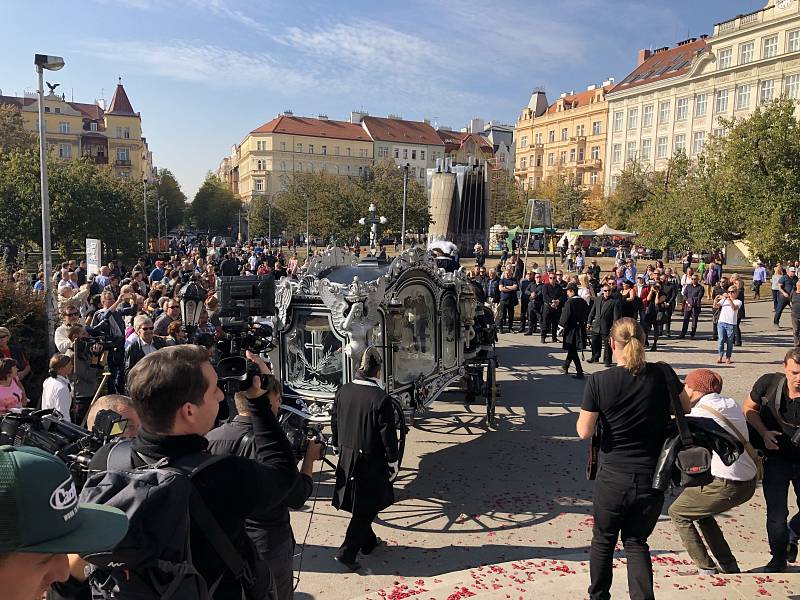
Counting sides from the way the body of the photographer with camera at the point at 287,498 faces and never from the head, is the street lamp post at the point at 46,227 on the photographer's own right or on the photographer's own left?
on the photographer's own left

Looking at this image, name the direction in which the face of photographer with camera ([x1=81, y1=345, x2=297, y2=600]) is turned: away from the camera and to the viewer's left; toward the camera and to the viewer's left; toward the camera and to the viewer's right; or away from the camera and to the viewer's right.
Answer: away from the camera and to the viewer's right

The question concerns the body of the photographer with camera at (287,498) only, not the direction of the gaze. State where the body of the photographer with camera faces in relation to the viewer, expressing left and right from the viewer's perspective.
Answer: facing away from the viewer and to the right of the viewer

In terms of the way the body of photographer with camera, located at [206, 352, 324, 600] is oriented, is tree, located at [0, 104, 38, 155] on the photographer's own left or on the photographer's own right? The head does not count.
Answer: on the photographer's own left

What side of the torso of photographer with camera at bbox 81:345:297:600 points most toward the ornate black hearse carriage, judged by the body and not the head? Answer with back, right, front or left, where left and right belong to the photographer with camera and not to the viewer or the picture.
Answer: front

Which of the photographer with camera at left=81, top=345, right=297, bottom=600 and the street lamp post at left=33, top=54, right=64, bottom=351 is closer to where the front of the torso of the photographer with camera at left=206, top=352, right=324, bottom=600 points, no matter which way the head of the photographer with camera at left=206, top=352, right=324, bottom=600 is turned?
the street lamp post

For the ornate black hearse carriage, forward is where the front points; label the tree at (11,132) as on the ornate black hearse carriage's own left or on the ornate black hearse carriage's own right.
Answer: on the ornate black hearse carriage's own left

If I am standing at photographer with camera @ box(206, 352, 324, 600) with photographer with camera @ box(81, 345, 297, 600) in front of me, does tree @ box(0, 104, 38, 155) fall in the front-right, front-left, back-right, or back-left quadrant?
back-right

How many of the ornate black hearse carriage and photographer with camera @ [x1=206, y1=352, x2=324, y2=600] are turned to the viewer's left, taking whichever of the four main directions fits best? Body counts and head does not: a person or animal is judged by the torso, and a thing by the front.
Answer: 0

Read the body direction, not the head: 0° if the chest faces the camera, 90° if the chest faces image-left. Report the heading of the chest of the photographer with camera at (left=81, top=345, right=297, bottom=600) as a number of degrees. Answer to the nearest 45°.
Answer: approximately 225°

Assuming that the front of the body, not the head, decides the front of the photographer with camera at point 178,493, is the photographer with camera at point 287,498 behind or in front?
in front

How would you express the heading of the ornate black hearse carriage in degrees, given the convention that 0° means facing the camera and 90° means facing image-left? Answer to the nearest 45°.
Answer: approximately 225°

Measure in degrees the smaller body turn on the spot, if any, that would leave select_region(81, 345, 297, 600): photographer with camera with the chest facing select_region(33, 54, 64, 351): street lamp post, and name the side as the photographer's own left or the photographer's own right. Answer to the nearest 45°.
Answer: approximately 45° to the photographer's own left
